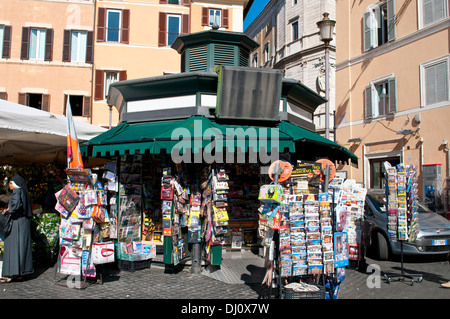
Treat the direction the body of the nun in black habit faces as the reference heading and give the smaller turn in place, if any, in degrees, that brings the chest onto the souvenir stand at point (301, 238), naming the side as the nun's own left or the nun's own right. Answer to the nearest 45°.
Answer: approximately 135° to the nun's own left

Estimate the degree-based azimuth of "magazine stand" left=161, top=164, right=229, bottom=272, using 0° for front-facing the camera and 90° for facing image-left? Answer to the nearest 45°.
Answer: approximately 0°

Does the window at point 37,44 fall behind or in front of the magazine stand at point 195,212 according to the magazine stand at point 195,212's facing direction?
behind

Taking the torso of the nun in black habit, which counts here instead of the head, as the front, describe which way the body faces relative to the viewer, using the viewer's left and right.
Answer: facing to the left of the viewer

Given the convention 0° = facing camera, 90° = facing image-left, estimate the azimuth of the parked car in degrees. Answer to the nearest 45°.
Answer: approximately 315°

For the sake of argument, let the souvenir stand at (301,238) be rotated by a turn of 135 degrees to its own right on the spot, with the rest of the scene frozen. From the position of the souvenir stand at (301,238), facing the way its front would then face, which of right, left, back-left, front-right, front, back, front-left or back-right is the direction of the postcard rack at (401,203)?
right

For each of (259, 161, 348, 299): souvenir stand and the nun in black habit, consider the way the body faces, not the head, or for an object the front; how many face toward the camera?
1

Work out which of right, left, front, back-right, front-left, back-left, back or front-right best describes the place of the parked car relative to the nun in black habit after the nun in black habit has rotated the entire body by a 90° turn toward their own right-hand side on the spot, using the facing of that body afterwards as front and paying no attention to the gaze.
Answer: right

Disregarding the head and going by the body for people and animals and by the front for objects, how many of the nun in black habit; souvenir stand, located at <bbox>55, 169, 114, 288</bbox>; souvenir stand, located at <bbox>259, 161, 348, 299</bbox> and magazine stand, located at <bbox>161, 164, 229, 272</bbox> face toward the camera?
3
